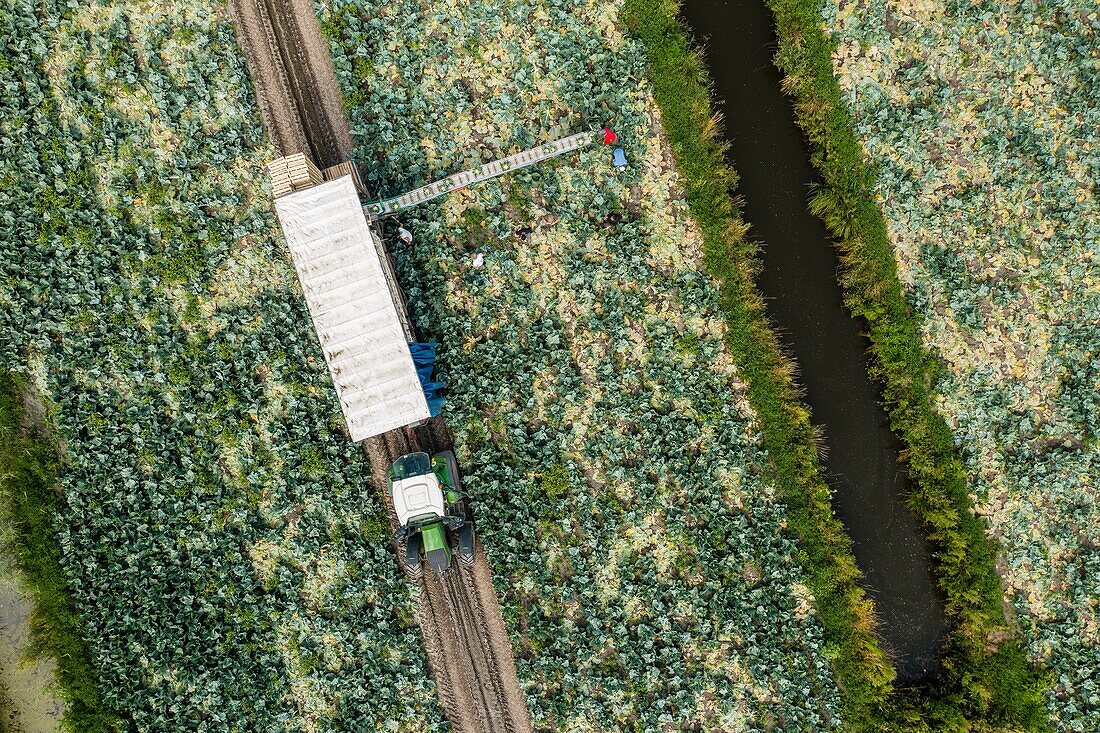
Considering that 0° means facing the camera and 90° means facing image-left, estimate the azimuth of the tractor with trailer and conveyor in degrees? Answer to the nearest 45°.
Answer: approximately 0°
